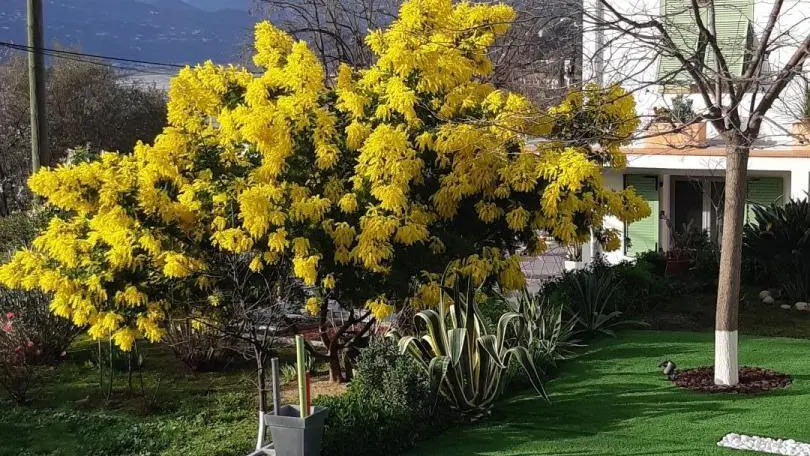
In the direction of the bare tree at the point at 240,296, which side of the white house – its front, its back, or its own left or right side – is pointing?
front

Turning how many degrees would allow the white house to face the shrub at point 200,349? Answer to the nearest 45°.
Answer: approximately 45° to its right

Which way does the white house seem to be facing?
toward the camera

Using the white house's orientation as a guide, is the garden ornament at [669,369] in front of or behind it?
in front

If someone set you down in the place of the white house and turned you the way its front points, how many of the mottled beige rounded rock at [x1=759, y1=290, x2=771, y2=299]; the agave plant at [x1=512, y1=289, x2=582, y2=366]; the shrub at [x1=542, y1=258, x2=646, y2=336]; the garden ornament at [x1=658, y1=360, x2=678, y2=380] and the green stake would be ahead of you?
5

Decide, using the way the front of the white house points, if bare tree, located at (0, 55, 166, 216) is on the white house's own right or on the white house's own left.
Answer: on the white house's own right

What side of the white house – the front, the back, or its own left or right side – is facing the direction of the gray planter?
front

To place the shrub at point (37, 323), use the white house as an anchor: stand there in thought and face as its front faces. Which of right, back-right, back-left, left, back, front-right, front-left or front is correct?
front-right

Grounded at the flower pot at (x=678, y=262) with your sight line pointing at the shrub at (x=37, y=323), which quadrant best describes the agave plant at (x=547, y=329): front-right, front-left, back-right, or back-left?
front-left

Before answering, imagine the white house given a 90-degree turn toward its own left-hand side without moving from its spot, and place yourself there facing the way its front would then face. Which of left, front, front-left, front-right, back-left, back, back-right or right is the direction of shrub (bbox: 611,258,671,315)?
right

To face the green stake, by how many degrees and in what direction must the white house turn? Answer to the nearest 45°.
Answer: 0° — it already faces it
